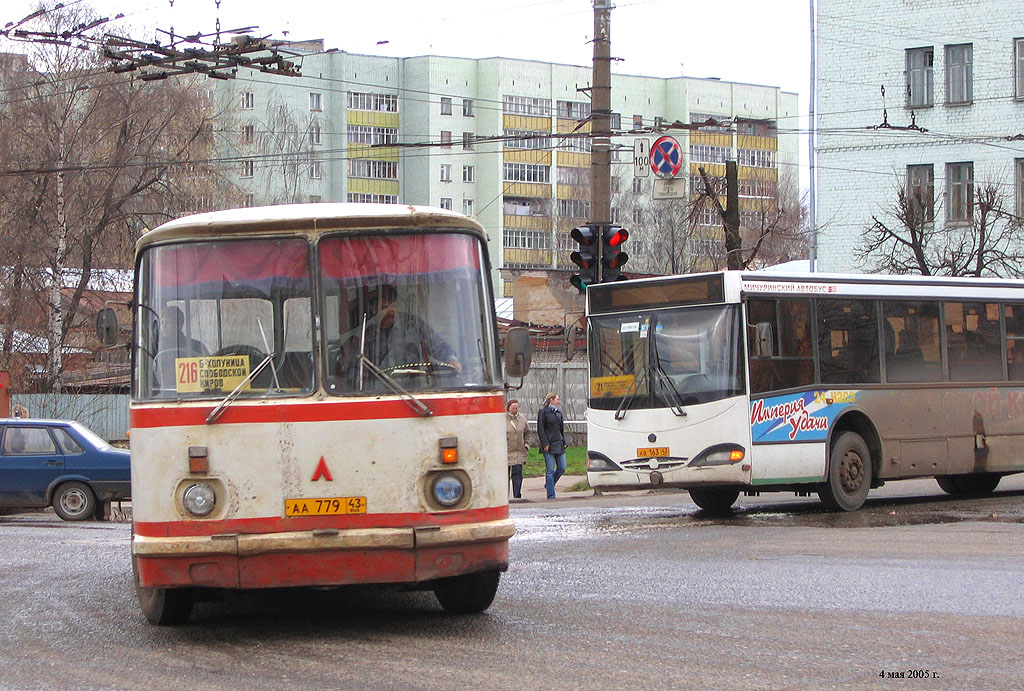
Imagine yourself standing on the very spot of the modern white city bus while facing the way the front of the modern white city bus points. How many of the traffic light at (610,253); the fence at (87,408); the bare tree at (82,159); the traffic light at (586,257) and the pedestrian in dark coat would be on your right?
5

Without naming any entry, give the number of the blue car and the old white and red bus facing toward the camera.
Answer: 1

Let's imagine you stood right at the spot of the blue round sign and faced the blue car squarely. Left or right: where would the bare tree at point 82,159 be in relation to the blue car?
right

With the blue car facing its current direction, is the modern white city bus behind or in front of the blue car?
behind

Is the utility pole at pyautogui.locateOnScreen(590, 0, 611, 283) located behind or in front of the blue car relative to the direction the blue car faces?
behind

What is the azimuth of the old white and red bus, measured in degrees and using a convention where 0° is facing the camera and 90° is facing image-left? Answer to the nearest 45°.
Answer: approximately 0°

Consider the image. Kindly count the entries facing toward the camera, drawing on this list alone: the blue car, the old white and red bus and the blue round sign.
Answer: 2

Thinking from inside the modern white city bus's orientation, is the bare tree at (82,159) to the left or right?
on its right

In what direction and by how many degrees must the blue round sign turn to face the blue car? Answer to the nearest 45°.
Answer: approximately 90° to its right

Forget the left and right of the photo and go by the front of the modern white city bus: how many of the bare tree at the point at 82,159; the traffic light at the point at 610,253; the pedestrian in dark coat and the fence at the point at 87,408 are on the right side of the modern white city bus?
4

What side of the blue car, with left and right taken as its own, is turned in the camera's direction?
left
